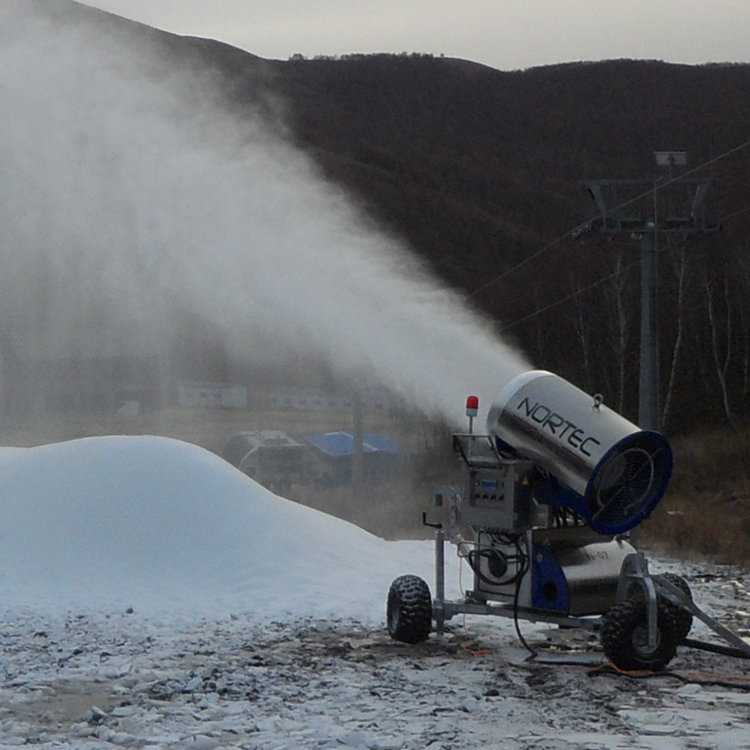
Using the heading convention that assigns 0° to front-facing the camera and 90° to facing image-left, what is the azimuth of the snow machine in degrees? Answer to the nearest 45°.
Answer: approximately 135°

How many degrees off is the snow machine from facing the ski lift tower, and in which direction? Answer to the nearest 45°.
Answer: approximately 45° to its right
